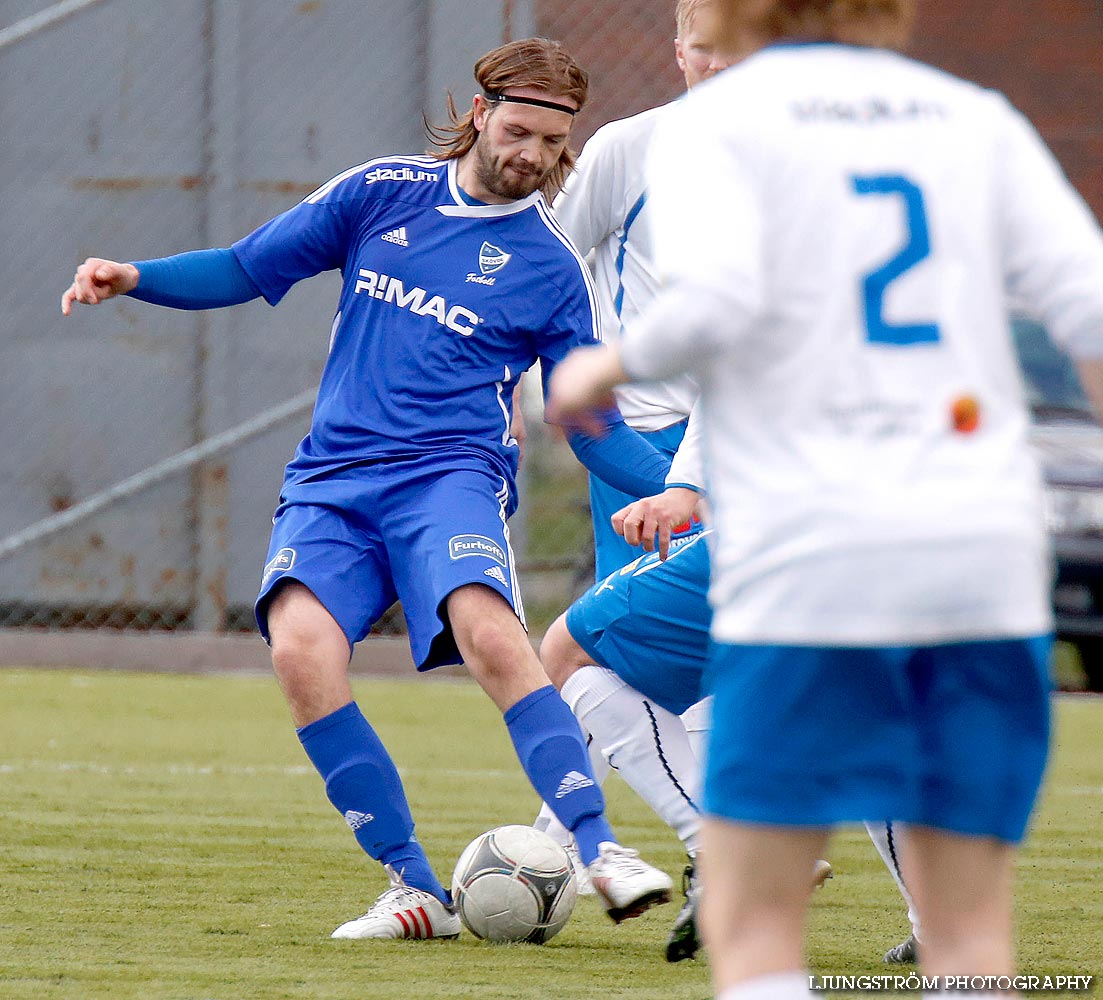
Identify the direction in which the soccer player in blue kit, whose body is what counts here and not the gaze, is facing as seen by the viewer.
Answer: toward the camera

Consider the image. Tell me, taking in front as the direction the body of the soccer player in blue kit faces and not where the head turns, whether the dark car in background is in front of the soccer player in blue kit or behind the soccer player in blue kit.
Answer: behind
